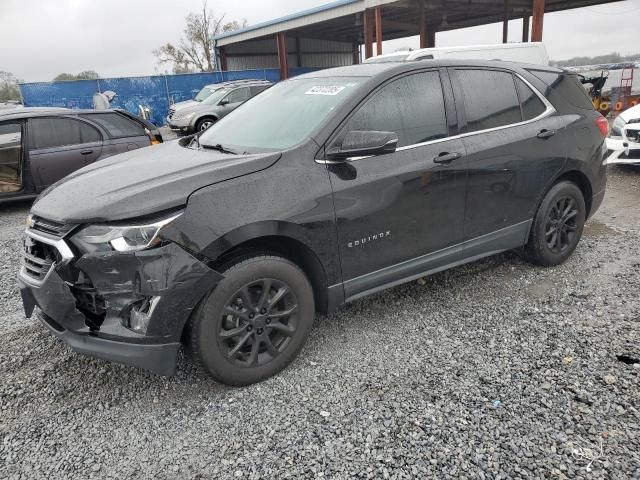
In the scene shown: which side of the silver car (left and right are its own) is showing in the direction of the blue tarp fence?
right

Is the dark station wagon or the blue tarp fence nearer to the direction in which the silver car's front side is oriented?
the dark station wagon

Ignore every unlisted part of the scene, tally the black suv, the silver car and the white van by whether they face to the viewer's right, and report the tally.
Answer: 0

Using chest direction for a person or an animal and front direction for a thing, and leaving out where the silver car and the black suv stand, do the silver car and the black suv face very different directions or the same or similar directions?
same or similar directions

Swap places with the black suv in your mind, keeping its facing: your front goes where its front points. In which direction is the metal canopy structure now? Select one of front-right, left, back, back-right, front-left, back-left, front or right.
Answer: back-right

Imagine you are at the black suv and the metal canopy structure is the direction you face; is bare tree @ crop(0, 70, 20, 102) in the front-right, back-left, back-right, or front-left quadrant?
front-left

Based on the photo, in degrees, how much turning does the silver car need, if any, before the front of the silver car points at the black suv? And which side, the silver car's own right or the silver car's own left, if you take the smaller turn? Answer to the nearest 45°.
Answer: approximately 45° to the silver car's own left

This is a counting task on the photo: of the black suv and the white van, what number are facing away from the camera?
0

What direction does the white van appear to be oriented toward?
to the viewer's left

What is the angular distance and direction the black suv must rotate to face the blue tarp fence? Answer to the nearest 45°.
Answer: approximately 135° to its right

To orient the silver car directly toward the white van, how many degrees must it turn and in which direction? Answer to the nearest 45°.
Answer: approximately 90° to its left

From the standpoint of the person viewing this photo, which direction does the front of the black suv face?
facing the viewer and to the left of the viewer

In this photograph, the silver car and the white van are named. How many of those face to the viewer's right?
0

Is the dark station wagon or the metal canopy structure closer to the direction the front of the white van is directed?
the dark station wagon
